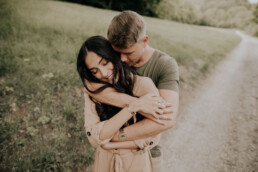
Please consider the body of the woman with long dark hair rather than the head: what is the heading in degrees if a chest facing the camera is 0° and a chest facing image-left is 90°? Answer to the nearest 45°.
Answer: approximately 0°
